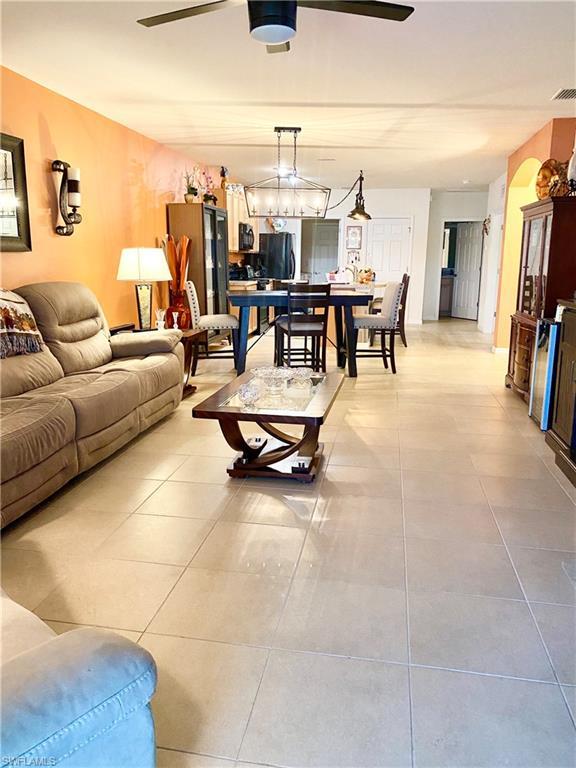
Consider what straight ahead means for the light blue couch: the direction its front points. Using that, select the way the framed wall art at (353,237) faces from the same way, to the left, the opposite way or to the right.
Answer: the opposite way

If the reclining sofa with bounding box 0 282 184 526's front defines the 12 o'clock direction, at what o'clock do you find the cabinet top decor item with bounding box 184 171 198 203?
The cabinet top decor item is roughly at 8 o'clock from the reclining sofa.

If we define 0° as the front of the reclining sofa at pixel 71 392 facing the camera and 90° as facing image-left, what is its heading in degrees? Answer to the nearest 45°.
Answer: approximately 315°

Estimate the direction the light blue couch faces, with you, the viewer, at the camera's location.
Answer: facing away from the viewer and to the right of the viewer

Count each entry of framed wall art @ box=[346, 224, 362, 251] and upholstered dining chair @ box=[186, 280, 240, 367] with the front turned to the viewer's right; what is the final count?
1

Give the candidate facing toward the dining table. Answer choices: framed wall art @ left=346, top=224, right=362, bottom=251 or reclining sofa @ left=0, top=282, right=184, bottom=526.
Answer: the framed wall art

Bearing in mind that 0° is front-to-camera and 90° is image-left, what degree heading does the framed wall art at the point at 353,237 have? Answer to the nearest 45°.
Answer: approximately 0°

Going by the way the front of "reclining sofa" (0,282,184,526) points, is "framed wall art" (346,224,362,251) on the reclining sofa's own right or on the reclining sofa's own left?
on the reclining sofa's own left

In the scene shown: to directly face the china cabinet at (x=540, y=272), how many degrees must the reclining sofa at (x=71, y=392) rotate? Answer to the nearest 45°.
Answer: approximately 45° to its left

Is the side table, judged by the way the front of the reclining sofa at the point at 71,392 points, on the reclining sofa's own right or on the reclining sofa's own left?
on the reclining sofa's own left
